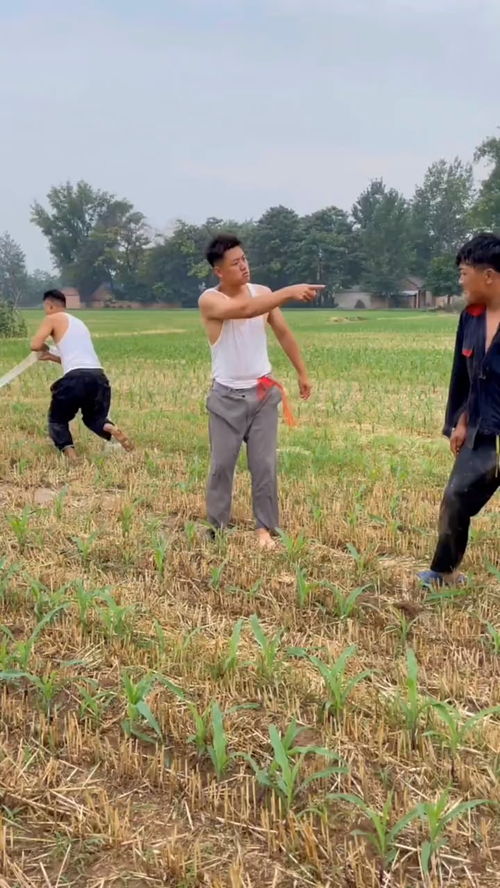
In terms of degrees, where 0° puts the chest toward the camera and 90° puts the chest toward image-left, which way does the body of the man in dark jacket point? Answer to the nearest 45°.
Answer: approximately 45°

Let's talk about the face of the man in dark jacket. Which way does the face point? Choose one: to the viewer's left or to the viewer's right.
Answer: to the viewer's left

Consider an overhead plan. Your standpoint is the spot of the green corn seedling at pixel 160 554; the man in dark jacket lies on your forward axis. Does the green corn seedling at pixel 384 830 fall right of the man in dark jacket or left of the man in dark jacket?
right

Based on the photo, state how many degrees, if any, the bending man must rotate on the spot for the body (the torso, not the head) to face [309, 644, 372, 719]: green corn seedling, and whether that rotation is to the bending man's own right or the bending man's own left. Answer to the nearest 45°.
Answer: approximately 135° to the bending man's own left

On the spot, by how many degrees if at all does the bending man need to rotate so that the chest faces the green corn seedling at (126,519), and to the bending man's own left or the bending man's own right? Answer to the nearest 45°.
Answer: approximately 135° to the bending man's own left

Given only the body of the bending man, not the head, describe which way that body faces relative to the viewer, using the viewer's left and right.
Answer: facing away from the viewer and to the left of the viewer

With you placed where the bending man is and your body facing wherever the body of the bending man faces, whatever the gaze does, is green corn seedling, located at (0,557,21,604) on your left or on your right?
on your left

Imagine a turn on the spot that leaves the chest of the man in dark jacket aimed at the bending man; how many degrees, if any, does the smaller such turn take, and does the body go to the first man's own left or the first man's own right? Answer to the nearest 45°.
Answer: approximately 90° to the first man's own right

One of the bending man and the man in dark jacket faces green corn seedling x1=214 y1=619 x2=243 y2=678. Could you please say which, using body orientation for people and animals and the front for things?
the man in dark jacket

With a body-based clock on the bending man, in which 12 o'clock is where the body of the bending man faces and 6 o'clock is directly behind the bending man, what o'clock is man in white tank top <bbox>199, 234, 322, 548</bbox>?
The man in white tank top is roughly at 7 o'clock from the bending man.
